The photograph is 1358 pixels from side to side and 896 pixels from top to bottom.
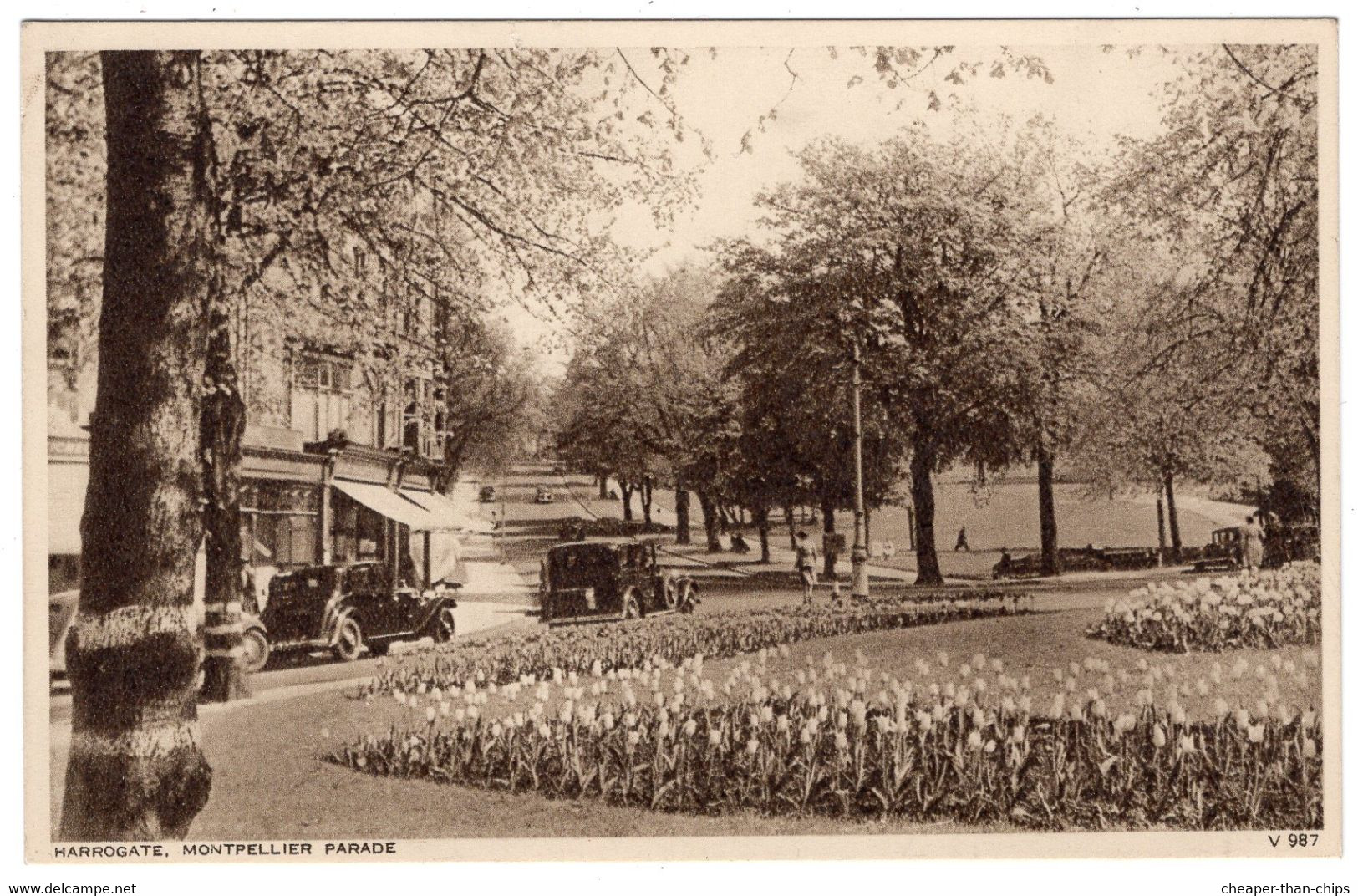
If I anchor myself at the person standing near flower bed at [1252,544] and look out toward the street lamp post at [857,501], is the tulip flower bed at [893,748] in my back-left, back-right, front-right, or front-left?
front-left

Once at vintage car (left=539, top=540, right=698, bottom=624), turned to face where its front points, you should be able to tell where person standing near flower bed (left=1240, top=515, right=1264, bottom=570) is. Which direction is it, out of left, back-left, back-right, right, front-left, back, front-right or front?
front-right

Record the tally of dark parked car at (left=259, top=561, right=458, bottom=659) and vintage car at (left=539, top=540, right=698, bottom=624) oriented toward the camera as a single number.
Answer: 0

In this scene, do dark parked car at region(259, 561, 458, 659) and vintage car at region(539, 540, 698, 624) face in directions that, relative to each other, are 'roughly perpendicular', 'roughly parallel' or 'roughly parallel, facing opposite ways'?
roughly parallel

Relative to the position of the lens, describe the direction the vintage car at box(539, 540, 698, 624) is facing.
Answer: facing away from the viewer and to the right of the viewer

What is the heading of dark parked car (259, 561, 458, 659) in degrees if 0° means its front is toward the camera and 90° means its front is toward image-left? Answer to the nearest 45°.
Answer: approximately 225°

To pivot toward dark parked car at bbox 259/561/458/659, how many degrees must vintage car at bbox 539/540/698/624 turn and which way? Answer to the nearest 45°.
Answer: approximately 135° to its left

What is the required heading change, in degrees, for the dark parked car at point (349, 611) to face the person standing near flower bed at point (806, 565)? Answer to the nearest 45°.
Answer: approximately 45° to its right

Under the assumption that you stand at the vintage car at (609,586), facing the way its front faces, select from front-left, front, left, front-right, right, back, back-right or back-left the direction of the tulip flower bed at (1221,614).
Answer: front-right
